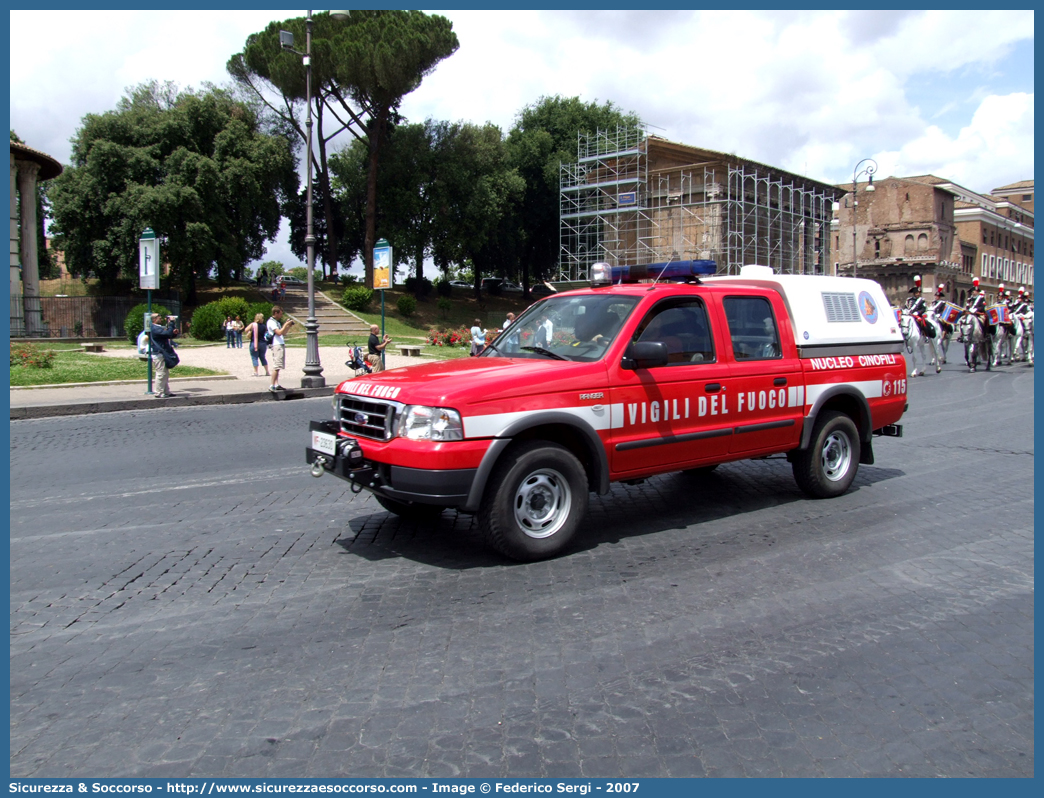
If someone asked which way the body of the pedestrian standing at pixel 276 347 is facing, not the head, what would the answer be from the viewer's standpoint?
to the viewer's right

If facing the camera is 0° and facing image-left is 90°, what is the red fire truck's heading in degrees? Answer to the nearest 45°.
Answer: approximately 45°

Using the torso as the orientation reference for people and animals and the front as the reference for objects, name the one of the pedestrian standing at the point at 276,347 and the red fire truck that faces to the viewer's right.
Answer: the pedestrian standing

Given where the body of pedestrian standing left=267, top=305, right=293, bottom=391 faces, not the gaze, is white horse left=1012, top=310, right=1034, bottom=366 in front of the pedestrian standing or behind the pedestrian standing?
in front

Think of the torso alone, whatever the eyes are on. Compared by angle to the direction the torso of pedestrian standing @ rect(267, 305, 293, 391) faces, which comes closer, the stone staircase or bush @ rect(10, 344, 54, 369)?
the stone staircase

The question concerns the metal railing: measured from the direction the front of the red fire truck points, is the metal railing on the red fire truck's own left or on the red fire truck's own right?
on the red fire truck's own right

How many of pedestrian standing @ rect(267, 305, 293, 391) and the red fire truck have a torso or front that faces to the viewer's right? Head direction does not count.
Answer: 1

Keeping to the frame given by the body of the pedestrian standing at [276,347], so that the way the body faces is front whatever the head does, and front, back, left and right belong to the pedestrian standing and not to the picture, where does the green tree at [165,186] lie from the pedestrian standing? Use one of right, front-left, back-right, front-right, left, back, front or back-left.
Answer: left

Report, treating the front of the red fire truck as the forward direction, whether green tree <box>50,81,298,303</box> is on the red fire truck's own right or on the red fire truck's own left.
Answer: on the red fire truck's own right
